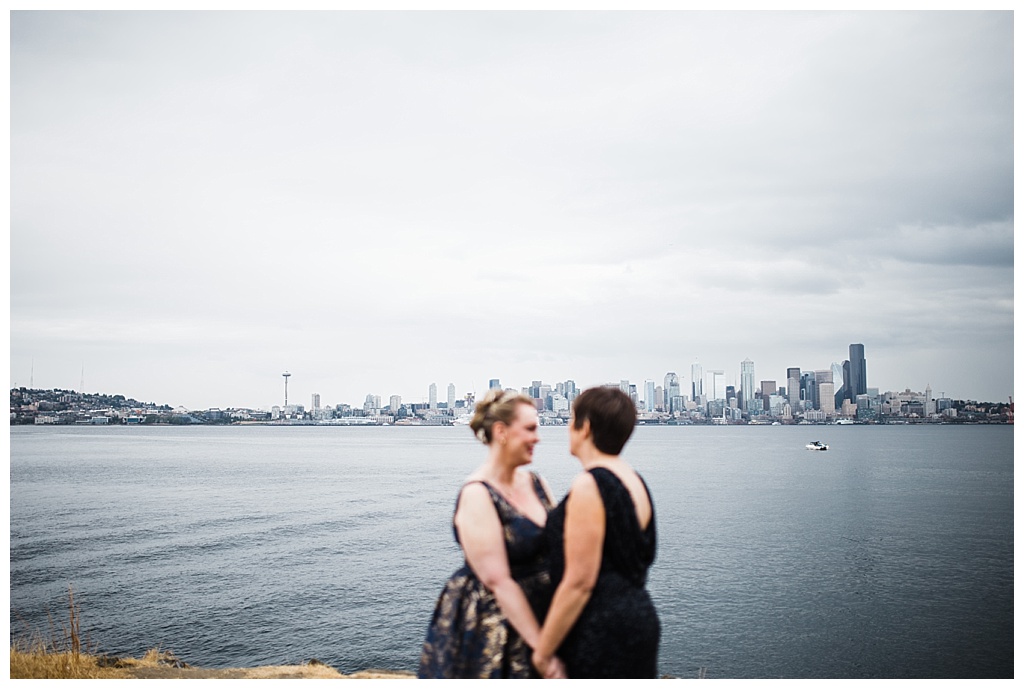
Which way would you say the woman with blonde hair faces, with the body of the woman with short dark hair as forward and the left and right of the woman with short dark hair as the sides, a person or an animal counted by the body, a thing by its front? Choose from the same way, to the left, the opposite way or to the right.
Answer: the opposite way

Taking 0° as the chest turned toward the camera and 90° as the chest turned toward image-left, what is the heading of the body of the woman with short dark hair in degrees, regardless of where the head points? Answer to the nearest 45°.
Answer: approximately 135°

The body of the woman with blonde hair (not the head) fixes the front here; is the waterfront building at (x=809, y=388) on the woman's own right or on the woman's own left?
on the woman's own left

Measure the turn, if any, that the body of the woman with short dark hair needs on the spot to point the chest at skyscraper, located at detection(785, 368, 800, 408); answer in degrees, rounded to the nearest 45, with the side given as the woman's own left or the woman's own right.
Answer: approximately 45° to the woman's own right

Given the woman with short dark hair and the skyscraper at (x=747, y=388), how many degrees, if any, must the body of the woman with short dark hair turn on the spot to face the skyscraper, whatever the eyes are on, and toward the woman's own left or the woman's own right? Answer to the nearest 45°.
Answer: approximately 45° to the woman's own right

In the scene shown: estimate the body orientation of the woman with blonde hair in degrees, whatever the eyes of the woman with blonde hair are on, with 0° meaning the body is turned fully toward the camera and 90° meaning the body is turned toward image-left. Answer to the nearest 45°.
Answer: approximately 315°
